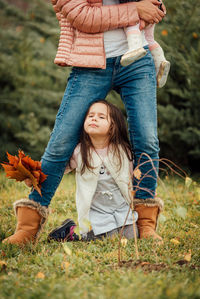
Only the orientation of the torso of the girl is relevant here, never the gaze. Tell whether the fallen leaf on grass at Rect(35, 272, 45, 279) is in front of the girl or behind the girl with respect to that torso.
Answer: in front

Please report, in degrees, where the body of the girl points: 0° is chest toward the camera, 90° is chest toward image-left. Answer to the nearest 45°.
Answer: approximately 0°

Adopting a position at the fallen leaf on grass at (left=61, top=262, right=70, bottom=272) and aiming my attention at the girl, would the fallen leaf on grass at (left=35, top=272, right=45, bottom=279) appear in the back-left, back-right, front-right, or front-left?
back-left

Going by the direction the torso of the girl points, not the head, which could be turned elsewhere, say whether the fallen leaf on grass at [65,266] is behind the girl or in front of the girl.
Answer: in front
